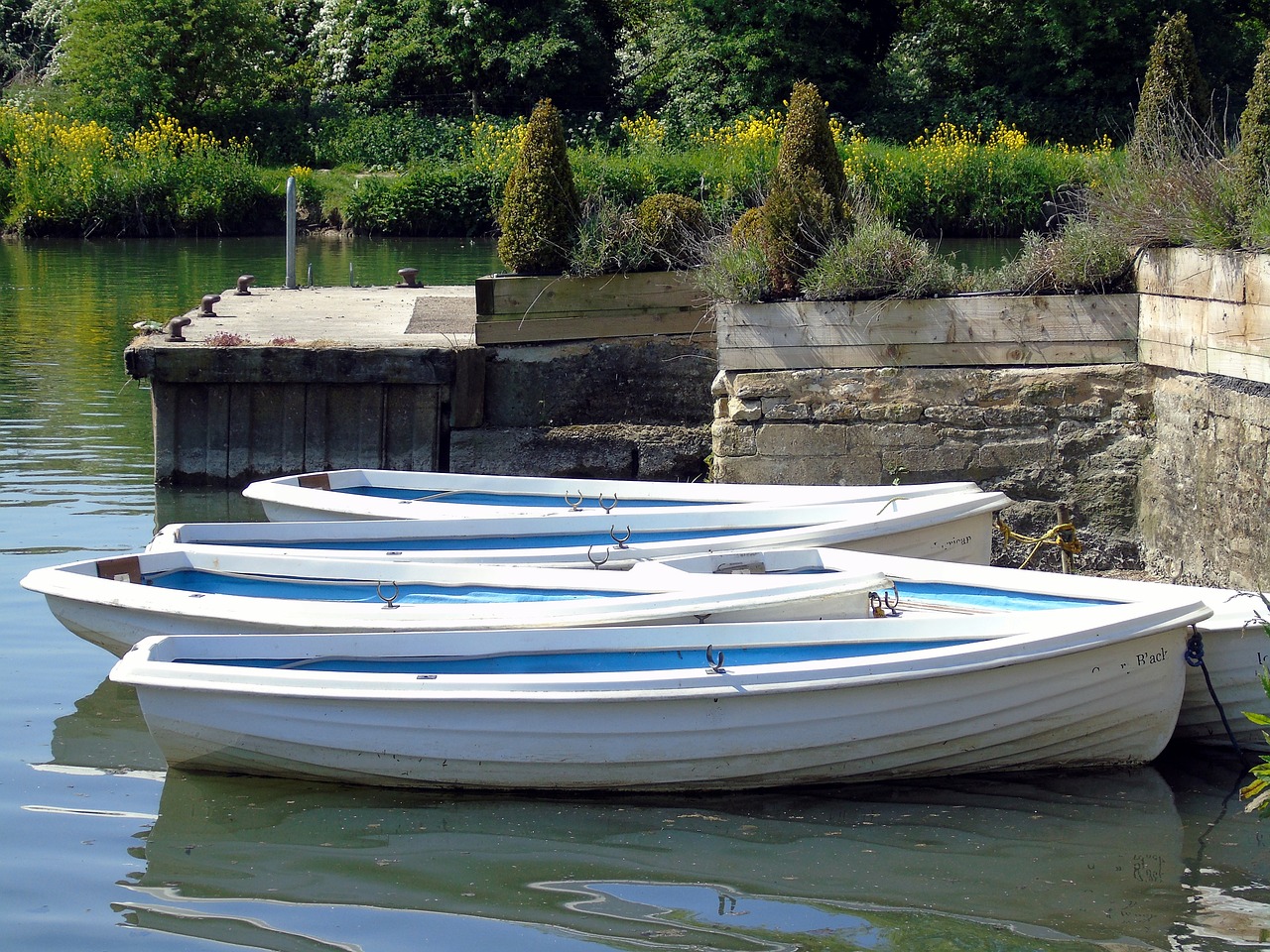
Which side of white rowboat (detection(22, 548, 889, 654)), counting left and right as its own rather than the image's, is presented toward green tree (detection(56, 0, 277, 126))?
left

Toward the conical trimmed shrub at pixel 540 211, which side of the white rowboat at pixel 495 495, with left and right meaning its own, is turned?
left

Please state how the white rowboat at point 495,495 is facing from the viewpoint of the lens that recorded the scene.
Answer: facing to the right of the viewer

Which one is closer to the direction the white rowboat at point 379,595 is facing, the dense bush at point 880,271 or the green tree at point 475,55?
the dense bush

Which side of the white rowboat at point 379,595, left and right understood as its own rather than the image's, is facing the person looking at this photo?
right

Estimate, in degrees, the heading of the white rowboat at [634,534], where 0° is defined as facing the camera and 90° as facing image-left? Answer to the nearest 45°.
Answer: approximately 270°

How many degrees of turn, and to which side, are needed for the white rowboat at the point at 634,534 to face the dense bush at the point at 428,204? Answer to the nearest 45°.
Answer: approximately 90° to its left

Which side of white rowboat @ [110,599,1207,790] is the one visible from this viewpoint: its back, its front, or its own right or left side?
right

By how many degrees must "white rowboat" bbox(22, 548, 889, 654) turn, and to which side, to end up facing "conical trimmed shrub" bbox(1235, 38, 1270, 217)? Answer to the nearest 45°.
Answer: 0° — it already faces it

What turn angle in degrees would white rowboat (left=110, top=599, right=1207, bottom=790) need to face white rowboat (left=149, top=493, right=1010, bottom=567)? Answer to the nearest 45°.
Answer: approximately 90° to its left
